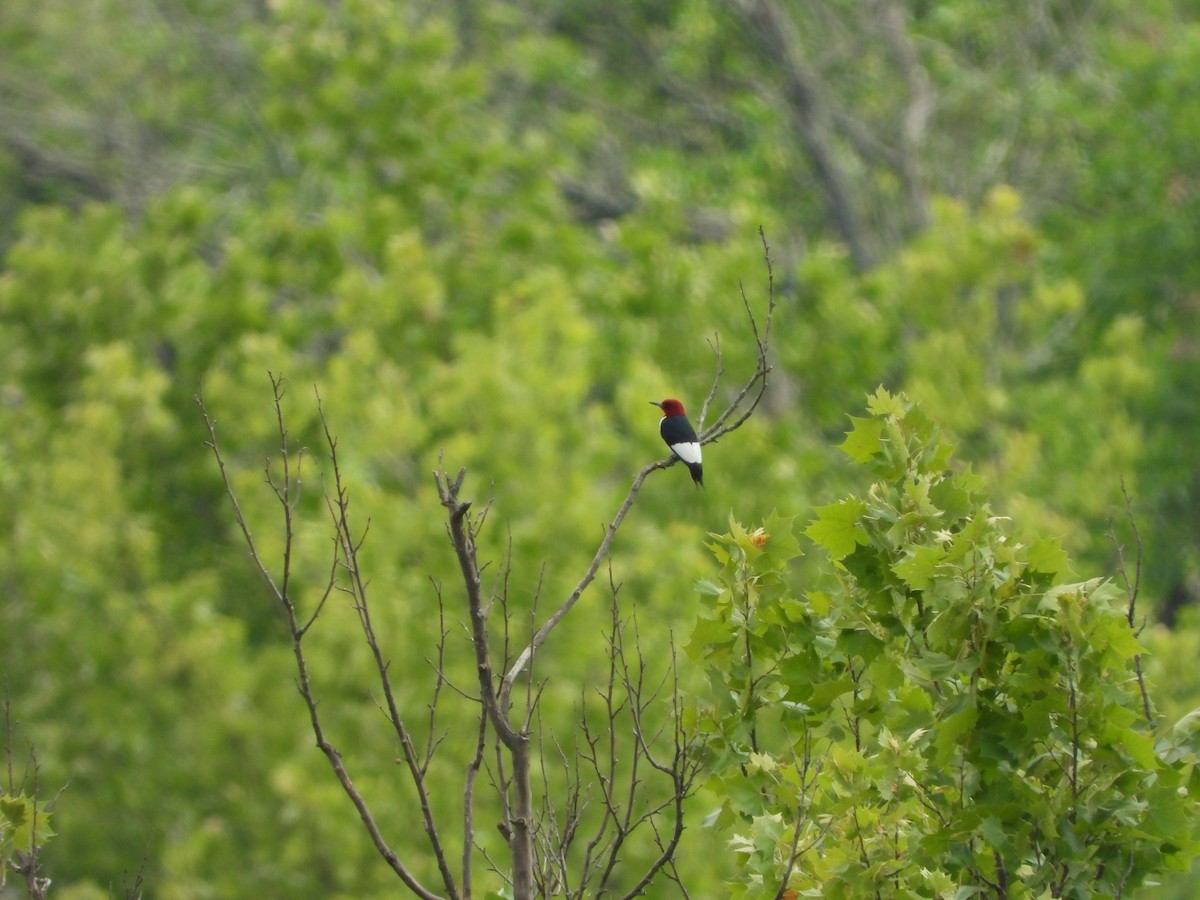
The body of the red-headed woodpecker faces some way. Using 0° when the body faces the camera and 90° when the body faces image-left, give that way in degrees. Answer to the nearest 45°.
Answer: approximately 135°
